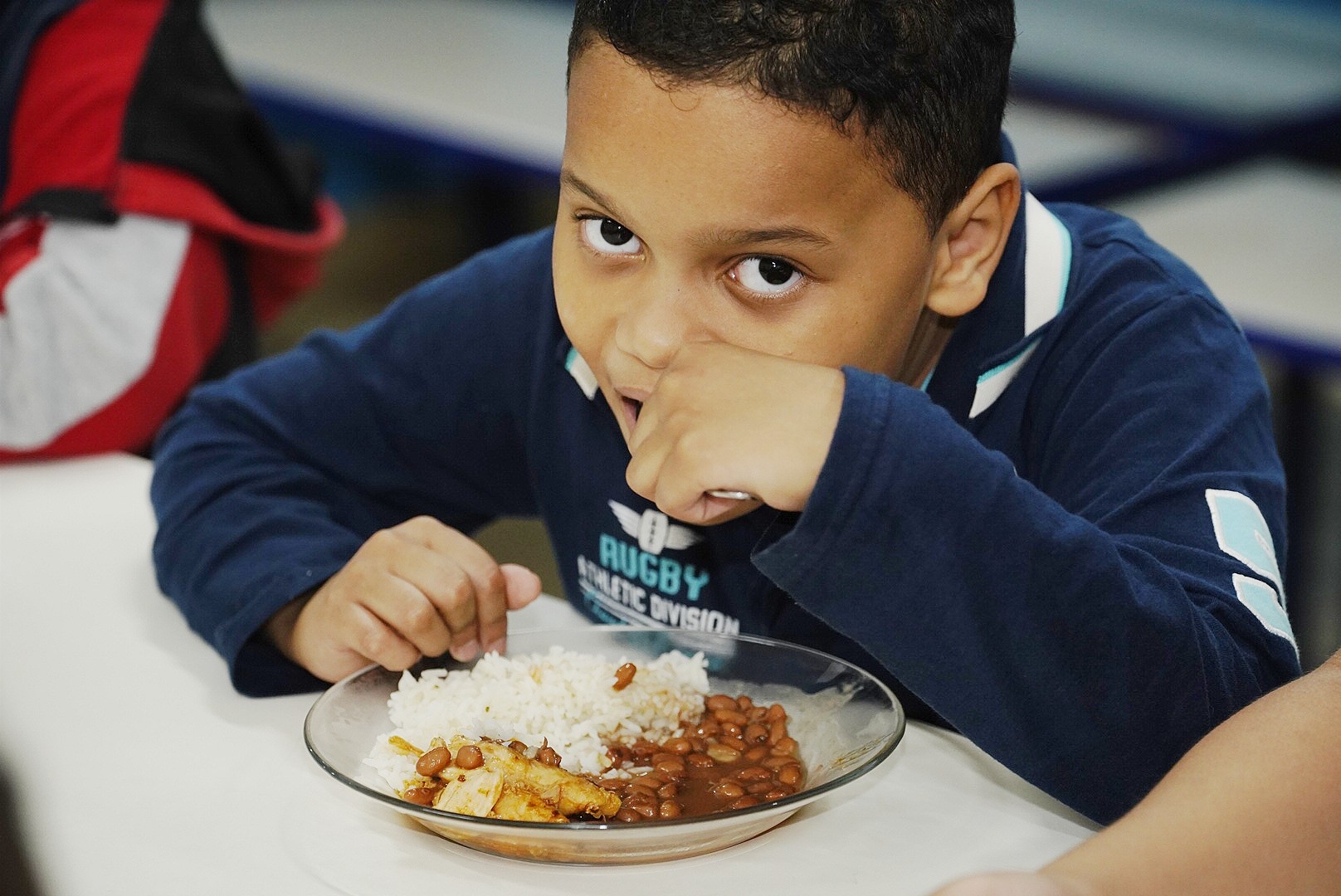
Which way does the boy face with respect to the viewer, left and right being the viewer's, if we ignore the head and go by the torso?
facing the viewer and to the left of the viewer

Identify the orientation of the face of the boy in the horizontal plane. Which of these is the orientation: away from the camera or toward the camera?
toward the camera

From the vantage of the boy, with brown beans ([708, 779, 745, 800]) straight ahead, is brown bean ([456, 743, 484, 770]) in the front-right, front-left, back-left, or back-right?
front-right
